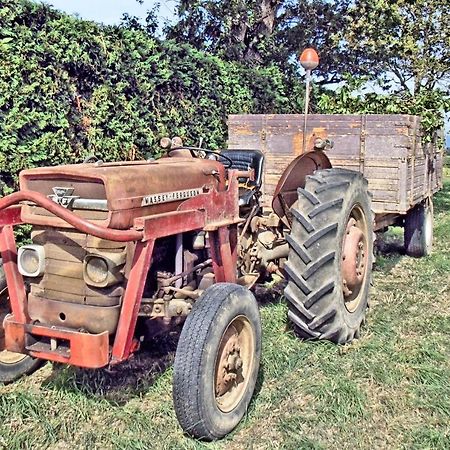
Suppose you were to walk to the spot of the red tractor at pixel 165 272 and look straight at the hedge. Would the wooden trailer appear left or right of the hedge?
right

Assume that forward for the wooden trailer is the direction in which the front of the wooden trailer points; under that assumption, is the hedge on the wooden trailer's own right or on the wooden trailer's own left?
on the wooden trailer's own right

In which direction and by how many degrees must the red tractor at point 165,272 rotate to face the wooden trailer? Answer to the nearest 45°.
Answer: approximately 180°

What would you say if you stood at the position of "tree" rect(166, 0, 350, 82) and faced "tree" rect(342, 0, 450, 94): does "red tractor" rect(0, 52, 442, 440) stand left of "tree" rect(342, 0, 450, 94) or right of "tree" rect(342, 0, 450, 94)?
right

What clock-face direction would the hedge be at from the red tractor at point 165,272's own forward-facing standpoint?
The hedge is roughly at 4 o'clock from the red tractor.

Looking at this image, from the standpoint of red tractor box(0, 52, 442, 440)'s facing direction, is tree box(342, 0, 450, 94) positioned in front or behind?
behind

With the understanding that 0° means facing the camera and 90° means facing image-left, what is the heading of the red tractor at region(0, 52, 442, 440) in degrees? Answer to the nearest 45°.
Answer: approximately 45°

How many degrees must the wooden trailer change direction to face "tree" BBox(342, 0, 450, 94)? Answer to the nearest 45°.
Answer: approximately 135° to its right

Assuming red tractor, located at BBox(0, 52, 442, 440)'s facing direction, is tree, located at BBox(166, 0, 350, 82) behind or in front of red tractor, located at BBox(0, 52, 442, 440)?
behind

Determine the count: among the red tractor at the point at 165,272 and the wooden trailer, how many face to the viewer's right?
0

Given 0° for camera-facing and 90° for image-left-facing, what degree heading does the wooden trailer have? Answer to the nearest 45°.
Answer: approximately 45°

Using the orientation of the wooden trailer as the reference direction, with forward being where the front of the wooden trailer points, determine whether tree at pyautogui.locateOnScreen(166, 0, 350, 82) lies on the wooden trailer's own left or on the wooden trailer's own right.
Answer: on the wooden trailer's own right
